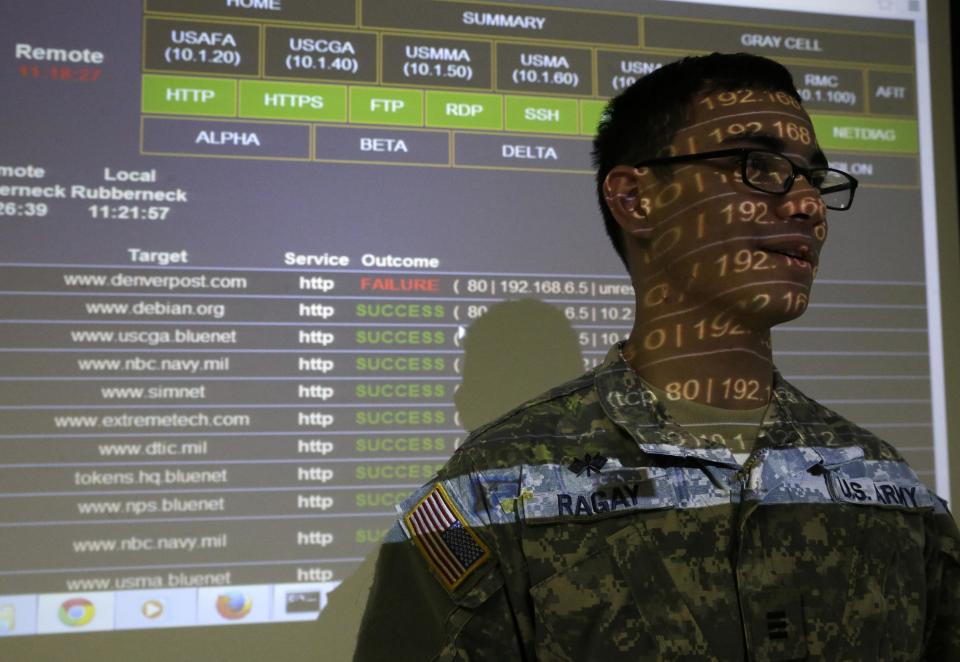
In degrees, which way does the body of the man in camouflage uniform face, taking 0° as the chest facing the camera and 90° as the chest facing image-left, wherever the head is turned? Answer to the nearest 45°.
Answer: approximately 315°
